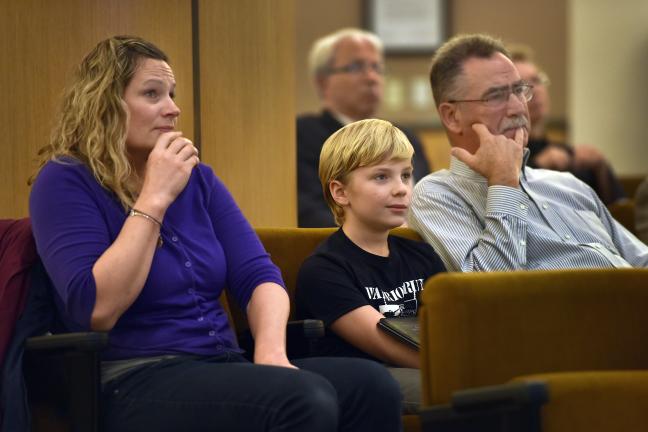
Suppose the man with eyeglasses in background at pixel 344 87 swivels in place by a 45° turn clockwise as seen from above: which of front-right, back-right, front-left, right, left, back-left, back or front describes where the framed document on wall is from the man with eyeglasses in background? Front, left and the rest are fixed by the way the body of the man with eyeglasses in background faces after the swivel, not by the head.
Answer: back

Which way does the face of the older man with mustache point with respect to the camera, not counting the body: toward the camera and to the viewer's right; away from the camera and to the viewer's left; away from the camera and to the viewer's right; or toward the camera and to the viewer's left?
toward the camera and to the viewer's right

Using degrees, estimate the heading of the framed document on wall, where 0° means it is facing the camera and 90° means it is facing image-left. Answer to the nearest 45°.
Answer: approximately 0°

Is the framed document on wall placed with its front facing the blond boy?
yes

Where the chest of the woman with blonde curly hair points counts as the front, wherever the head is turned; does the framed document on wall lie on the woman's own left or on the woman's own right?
on the woman's own left

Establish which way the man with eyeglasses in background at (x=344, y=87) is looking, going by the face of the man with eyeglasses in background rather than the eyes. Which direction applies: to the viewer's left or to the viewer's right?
to the viewer's right

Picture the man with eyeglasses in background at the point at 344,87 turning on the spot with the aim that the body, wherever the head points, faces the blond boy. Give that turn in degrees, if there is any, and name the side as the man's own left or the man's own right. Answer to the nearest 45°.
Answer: approximately 45° to the man's own right

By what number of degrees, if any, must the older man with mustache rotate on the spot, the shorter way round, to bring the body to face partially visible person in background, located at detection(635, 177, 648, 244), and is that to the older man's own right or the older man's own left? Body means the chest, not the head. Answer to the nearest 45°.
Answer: approximately 90° to the older man's own left

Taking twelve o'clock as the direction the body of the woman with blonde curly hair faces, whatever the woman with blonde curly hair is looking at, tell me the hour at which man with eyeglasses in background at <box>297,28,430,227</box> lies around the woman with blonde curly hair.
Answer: The man with eyeglasses in background is roughly at 8 o'clock from the woman with blonde curly hair.
